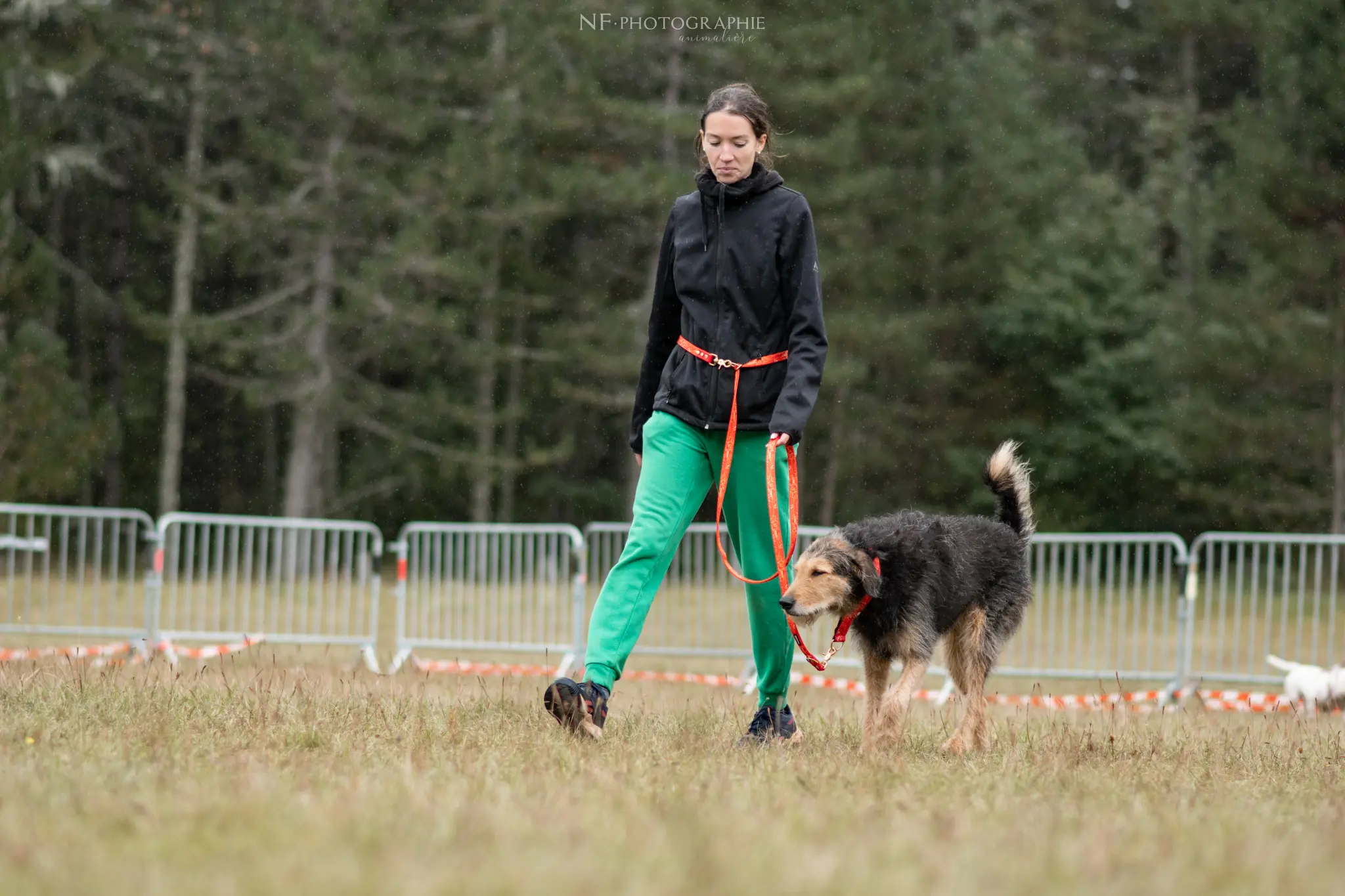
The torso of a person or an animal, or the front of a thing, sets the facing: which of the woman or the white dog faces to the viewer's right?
the white dog

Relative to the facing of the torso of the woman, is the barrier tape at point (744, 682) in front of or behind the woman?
behind

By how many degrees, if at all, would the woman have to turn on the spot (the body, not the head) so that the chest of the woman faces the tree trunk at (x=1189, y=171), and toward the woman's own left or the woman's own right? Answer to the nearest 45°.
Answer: approximately 135° to the woman's own right

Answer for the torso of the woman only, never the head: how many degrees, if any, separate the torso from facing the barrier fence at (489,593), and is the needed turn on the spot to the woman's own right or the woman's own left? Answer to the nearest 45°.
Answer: approximately 135° to the woman's own right

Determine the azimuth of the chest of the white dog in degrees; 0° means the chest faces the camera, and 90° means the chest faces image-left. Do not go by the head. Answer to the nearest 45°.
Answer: approximately 270°

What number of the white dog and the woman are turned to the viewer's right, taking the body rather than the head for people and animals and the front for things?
1

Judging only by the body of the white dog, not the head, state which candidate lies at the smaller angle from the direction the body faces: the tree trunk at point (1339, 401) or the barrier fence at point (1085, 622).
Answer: the tree trunk

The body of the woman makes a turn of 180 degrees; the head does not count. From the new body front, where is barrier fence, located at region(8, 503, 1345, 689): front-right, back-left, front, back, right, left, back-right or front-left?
front-left

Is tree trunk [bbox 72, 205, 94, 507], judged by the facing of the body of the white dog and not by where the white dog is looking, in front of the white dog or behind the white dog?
behind

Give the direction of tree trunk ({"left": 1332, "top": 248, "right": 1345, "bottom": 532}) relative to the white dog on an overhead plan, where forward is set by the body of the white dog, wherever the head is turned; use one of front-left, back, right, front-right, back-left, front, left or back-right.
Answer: left

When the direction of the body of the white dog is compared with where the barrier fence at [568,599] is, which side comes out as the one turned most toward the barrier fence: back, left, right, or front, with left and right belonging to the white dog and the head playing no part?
back

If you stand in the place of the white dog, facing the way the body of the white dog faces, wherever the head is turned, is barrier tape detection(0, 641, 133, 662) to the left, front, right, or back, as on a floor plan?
back

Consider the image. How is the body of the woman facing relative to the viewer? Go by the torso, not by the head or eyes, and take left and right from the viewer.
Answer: facing the viewer and to the left of the viewer
